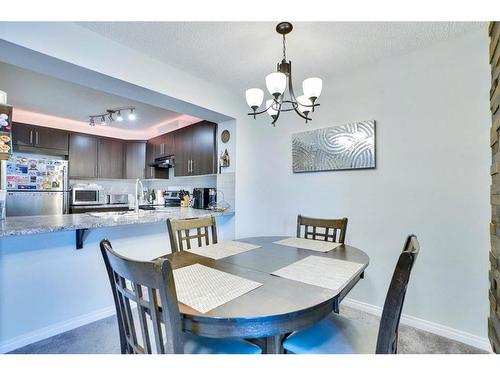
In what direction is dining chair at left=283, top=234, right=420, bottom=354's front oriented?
to the viewer's left

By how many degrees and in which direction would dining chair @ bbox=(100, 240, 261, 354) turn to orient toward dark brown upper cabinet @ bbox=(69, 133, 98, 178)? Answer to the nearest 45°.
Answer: approximately 45° to its left

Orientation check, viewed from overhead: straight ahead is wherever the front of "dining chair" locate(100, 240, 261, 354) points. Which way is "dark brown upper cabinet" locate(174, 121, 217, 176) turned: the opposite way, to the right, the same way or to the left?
the opposite way

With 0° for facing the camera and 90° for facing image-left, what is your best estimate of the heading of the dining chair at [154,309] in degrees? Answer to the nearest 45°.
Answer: approximately 225°

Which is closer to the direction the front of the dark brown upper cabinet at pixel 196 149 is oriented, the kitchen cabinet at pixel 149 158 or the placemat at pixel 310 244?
the placemat

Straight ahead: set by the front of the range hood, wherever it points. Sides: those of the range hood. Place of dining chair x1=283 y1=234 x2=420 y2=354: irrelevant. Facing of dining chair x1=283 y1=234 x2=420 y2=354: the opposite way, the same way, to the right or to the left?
to the right
